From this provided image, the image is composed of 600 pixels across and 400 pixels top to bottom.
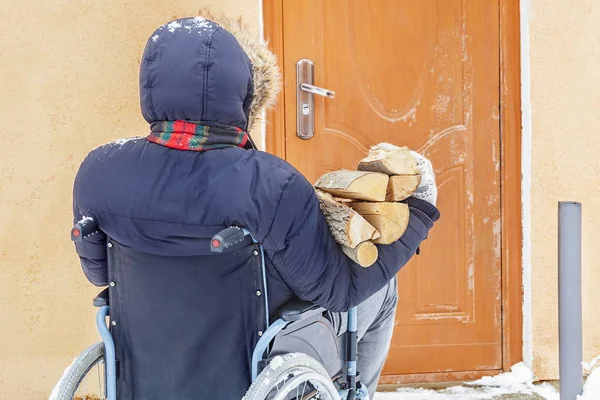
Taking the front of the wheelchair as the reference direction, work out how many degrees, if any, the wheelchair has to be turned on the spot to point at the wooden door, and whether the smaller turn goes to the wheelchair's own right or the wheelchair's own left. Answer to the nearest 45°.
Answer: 0° — it already faces it

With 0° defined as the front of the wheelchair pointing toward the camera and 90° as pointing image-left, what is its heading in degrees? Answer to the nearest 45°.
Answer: approximately 225°

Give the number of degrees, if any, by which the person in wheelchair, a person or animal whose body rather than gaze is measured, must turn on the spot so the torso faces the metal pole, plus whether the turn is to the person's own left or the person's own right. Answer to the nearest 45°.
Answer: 0° — they already face it

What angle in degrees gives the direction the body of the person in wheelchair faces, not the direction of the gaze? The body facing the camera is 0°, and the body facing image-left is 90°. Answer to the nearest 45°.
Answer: approximately 225°

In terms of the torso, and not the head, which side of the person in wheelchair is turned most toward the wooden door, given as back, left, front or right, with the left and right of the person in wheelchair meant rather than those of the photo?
front
